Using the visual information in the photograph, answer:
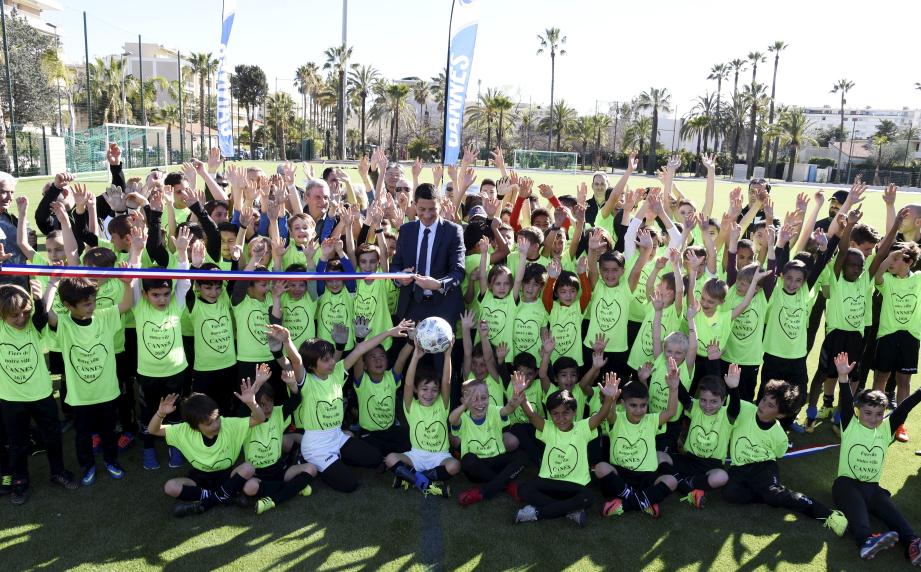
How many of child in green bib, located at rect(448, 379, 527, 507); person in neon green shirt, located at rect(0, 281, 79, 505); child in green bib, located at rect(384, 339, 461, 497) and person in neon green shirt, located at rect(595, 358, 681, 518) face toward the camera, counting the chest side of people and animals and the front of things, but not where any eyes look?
4

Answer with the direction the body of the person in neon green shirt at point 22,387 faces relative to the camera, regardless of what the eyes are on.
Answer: toward the camera

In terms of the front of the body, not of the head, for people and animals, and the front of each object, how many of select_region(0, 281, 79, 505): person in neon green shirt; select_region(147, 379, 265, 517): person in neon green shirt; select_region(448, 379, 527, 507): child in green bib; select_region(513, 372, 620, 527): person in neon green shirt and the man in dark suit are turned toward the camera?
5

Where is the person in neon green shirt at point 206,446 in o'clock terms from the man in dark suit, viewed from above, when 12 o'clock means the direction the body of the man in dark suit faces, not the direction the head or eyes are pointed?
The person in neon green shirt is roughly at 2 o'clock from the man in dark suit.

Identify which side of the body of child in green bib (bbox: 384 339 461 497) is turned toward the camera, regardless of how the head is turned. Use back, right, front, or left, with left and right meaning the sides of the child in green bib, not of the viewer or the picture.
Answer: front

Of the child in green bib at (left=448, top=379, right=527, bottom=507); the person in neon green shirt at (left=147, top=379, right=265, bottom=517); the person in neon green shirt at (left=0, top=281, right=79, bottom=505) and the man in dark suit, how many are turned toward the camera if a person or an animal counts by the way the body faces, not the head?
4

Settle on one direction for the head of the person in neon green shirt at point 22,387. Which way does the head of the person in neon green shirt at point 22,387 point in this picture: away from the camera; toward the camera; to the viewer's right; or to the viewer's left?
toward the camera

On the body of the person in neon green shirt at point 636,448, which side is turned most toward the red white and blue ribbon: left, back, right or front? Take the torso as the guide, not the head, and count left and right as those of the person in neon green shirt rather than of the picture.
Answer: right

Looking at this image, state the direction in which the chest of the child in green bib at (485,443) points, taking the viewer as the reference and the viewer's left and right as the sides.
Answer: facing the viewer

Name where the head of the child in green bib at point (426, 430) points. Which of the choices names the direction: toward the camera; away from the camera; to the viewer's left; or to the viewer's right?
toward the camera

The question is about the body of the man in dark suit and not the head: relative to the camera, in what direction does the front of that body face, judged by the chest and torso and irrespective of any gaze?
toward the camera

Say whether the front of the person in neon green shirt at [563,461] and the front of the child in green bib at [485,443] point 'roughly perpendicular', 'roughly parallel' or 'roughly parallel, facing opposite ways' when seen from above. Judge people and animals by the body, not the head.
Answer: roughly parallel

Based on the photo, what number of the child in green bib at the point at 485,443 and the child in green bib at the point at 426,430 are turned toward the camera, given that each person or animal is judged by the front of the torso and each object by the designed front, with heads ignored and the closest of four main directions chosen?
2

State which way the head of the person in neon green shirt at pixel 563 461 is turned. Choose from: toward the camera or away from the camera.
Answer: toward the camera

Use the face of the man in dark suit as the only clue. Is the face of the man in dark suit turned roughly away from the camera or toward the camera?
toward the camera

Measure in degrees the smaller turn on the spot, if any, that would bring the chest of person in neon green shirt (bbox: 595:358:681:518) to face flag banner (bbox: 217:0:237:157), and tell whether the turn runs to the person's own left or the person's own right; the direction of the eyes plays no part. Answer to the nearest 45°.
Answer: approximately 135° to the person's own right
